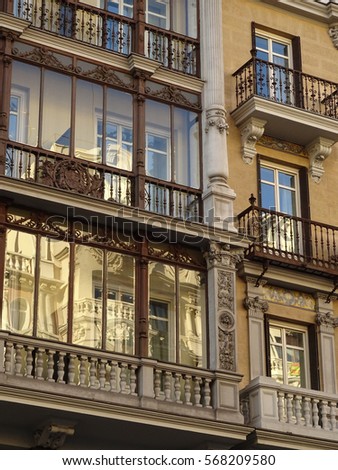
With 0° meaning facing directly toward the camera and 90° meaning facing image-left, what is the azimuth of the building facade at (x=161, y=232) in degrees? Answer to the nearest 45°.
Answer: approximately 315°
